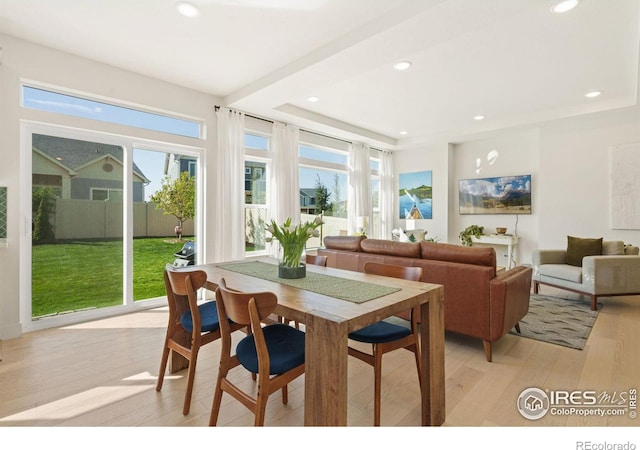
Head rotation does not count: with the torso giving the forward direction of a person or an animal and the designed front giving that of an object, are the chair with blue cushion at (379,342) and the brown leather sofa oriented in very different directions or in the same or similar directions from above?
very different directions

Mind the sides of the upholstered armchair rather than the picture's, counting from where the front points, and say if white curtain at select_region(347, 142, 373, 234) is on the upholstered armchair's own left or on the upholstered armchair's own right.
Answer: on the upholstered armchair's own right

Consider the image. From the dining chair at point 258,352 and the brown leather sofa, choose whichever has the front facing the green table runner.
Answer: the dining chair

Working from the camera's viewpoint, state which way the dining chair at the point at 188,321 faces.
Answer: facing away from the viewer and to the right of the viewer

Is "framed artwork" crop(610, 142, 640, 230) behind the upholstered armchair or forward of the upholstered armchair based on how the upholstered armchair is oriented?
behind

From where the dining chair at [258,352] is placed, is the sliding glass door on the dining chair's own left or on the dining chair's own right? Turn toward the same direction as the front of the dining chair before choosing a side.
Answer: on the dining chair's own left

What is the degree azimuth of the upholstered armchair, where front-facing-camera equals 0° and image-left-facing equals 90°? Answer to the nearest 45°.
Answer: approximately 45°

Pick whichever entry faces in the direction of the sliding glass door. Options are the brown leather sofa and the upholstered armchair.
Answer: the upholstered armchair
